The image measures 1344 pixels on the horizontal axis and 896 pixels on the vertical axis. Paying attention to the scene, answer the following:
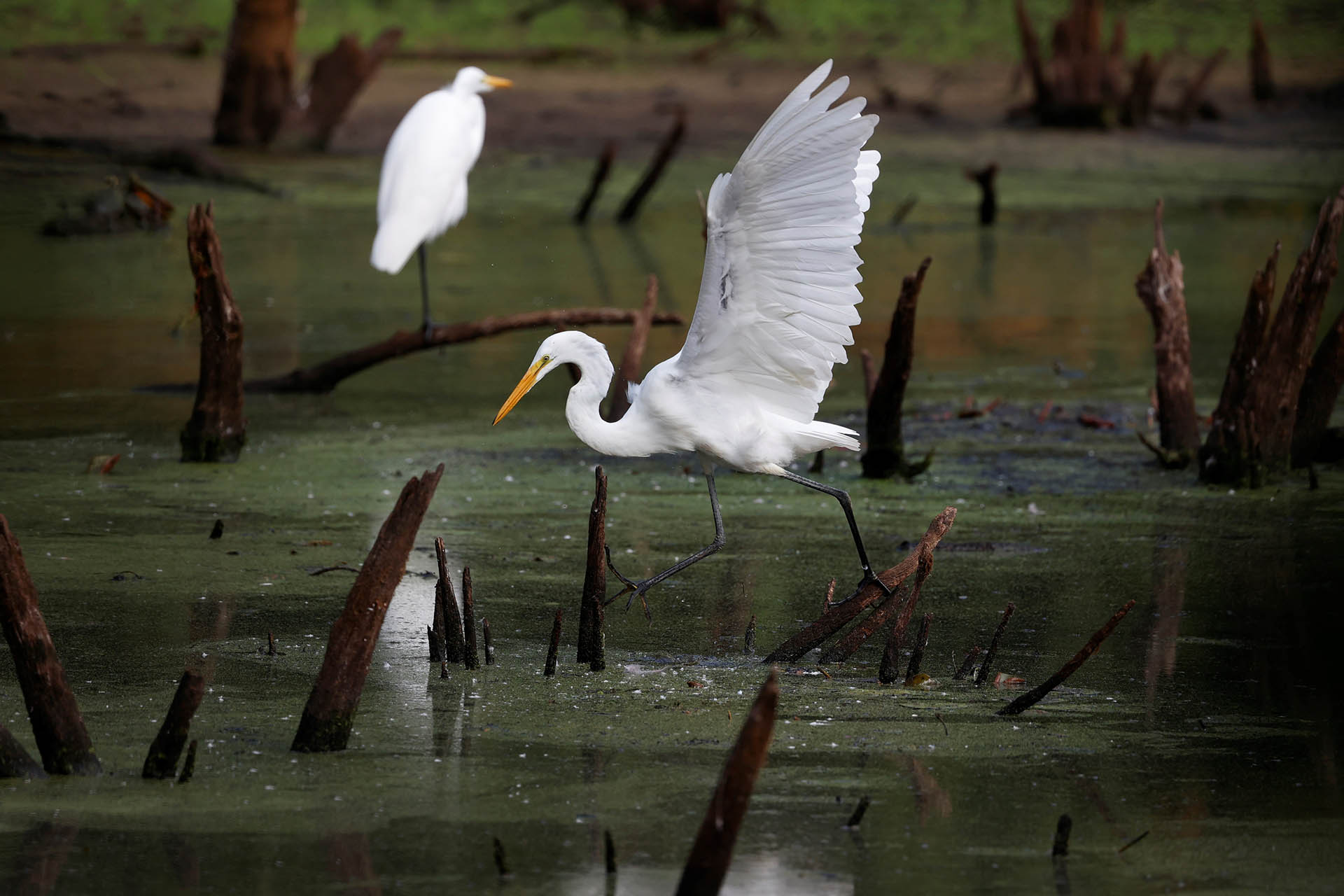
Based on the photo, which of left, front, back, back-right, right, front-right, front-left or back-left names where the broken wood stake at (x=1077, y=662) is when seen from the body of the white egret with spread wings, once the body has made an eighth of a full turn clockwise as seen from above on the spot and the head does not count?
back

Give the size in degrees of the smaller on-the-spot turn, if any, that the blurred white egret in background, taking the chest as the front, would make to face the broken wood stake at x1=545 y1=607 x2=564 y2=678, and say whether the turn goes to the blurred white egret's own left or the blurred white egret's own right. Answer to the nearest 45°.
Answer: approximately 90° to the blurred white egret's own right

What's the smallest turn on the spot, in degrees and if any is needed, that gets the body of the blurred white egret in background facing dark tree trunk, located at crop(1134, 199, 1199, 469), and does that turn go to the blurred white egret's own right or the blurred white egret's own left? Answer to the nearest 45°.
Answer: approximately 45° to the blurred white egret's own right

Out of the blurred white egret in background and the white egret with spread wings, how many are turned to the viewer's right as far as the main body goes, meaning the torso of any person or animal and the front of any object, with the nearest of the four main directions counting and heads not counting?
1

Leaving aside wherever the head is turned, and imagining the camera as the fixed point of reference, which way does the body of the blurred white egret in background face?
to the viewer's right

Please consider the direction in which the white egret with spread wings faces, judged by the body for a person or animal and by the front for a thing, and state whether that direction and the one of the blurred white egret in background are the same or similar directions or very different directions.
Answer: very different directions

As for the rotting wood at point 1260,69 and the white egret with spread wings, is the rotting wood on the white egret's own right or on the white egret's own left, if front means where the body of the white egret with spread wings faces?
on the white egret's own right

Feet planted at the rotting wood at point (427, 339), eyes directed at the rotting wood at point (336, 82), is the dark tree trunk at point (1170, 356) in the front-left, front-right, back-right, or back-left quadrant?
back-right

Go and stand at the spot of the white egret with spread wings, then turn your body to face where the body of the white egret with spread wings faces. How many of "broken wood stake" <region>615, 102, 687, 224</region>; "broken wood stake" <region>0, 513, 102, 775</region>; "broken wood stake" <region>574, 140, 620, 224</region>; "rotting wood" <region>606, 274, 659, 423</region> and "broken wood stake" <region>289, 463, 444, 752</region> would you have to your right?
3

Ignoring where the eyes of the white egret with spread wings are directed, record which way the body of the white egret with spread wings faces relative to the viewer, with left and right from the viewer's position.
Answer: facing to the left of the viewer

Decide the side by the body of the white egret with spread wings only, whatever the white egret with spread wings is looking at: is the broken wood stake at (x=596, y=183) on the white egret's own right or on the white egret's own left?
on the white egret's own right

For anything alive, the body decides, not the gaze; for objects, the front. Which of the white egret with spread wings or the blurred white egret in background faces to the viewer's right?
the blurred white egret in background
